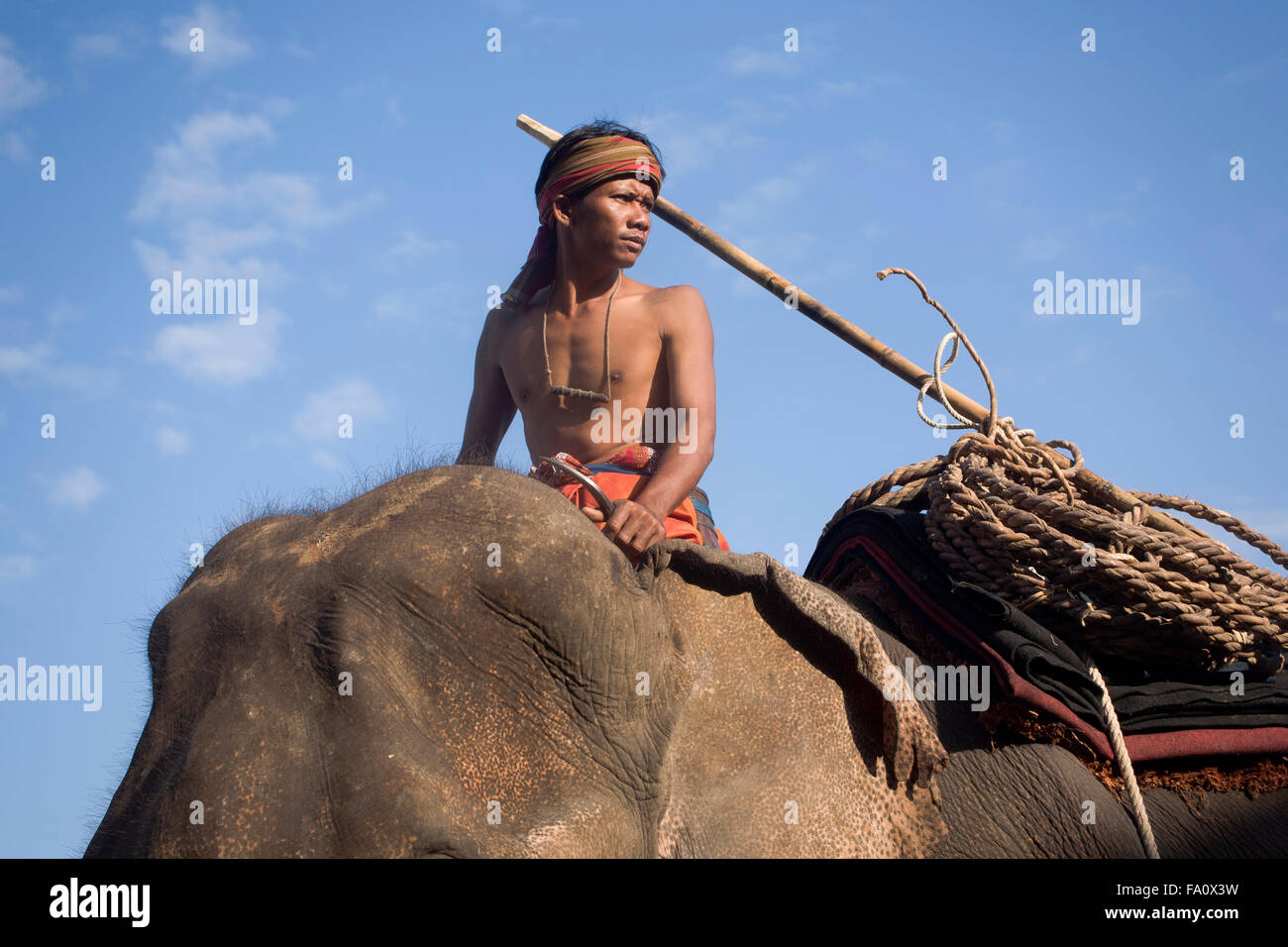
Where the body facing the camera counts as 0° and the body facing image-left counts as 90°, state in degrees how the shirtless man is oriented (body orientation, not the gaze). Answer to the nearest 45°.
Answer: approximately 0°

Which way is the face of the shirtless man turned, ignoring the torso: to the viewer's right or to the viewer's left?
to the viewer's right
